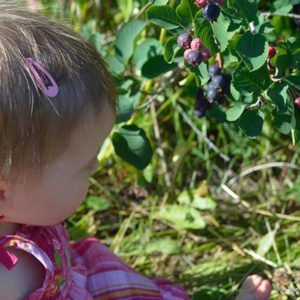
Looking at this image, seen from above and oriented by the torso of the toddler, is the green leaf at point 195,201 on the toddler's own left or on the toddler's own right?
on the toddler's own left

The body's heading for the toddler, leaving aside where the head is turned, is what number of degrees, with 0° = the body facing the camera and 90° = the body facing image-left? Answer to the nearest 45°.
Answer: approximately 270°

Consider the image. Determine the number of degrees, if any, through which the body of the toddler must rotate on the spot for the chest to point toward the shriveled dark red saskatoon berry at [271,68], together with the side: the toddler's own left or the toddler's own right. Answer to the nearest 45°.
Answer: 0° — they already face it

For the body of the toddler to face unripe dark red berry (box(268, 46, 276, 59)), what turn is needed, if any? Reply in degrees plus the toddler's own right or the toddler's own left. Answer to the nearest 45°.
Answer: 0° — they already face it

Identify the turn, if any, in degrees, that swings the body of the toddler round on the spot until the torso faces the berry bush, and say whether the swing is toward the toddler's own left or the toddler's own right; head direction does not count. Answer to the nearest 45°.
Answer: approximately 45° to the toddler's own left
